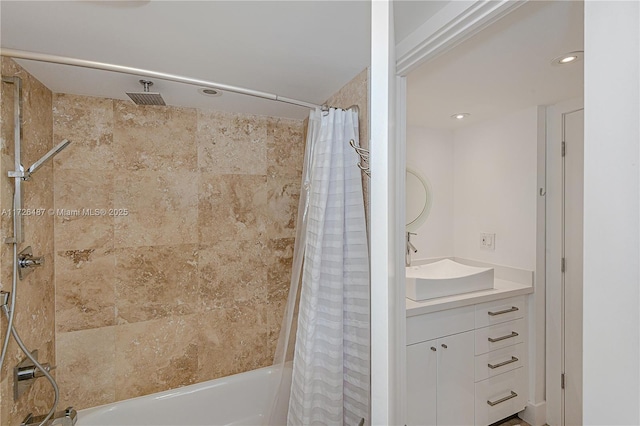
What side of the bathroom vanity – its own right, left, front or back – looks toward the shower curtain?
right

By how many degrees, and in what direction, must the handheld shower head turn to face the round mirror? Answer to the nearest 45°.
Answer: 0° — it already faces it

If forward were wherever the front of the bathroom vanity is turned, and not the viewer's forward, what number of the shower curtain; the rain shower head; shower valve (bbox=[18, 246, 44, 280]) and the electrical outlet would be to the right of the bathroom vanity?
3

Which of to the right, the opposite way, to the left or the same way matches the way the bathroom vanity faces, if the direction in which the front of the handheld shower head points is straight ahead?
to the right

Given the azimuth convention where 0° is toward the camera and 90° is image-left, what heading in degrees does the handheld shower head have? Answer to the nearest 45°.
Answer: approximately 270°

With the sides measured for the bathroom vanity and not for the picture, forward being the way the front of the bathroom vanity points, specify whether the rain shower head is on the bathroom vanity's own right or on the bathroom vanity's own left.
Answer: on the bathroom vanity's own right

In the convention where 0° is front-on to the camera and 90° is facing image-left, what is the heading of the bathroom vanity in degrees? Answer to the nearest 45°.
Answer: approximately 315°
